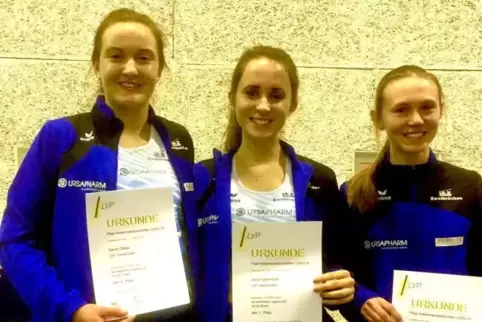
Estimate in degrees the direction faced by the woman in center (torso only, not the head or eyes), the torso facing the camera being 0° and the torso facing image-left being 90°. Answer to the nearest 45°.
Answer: approximately 0°
